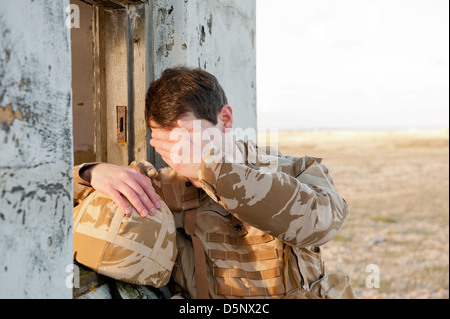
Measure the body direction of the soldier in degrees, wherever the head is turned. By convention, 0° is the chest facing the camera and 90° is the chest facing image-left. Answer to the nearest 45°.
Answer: approximately 45°
